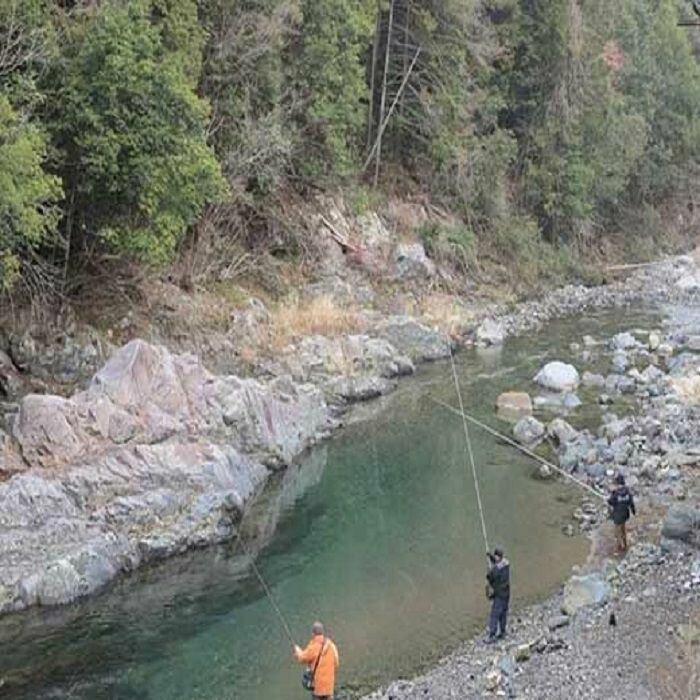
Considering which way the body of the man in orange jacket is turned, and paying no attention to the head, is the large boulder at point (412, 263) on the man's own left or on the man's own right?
on the man's own right

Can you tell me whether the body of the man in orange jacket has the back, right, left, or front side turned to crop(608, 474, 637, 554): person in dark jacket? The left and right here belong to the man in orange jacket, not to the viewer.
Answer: right

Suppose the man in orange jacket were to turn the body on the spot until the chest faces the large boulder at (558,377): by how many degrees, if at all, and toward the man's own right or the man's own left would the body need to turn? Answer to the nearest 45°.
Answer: approximately 90° to the man's own right

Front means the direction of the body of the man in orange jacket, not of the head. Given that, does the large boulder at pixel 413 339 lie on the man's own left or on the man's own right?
on the man's own right

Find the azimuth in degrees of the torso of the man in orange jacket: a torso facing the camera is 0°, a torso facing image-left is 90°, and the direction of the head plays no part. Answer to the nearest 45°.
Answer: approximately 135°

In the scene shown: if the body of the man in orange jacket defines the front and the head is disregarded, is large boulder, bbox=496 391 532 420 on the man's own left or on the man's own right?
on the man's own right

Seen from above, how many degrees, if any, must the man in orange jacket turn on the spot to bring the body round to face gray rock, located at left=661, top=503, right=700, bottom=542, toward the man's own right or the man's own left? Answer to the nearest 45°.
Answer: approximately 90° to the man's own right

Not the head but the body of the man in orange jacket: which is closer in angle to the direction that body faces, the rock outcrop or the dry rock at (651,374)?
the rock outcrop
